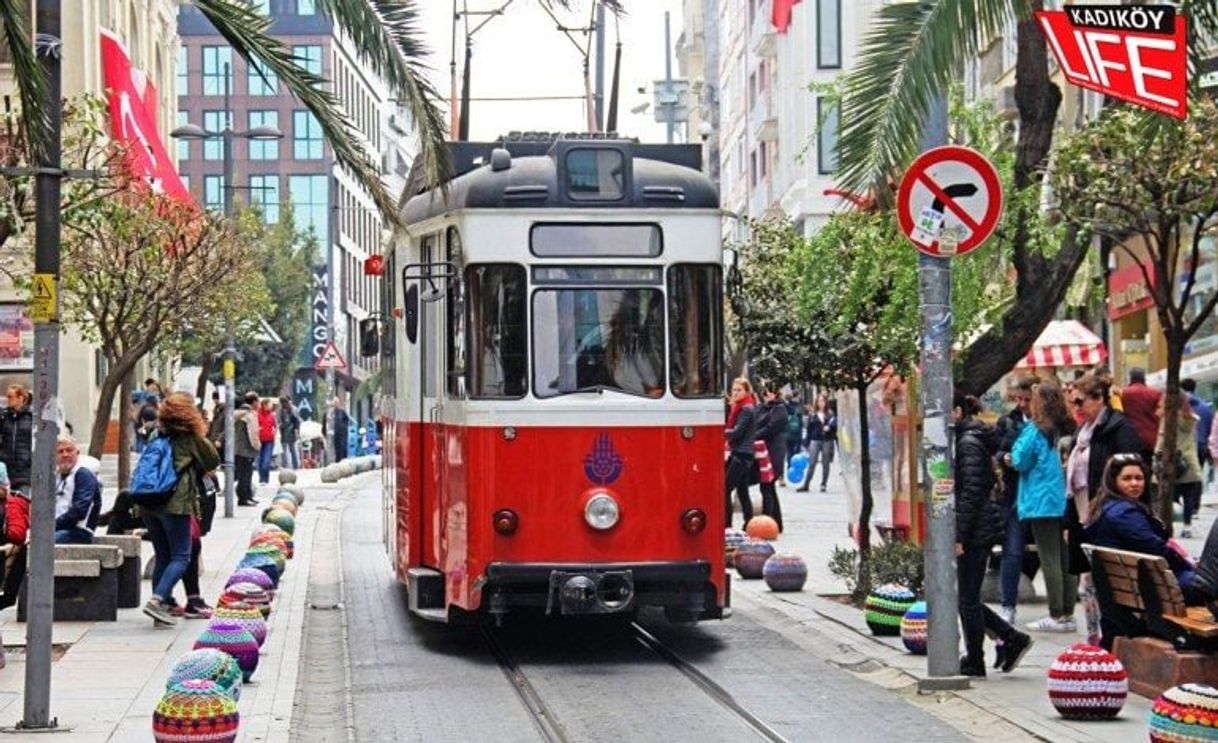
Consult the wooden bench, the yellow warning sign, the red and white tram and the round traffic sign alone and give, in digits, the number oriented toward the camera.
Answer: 3

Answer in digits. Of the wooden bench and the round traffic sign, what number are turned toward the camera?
1

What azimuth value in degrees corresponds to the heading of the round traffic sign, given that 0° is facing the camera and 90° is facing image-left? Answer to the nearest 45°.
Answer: approximately 0°

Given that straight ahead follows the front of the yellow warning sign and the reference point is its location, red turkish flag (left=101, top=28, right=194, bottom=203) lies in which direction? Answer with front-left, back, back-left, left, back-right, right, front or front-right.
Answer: back

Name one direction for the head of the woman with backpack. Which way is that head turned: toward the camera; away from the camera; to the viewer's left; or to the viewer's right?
away from the camera
